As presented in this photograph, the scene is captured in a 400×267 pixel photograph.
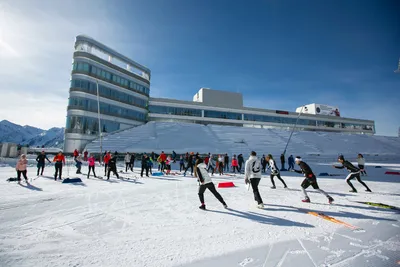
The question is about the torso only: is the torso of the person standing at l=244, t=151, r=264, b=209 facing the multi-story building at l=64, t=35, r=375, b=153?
yes

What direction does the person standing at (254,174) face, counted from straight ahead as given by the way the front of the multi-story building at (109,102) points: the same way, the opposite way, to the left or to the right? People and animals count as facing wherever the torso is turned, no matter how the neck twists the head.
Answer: the opposite way

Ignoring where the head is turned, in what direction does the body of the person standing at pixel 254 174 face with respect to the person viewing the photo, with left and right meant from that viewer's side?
facing away from the viewer and to the left of the viewer

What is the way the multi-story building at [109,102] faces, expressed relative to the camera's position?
facing the viewer and to the right of the viewer

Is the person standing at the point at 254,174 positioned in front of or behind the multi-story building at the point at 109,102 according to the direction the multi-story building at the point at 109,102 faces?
in front
